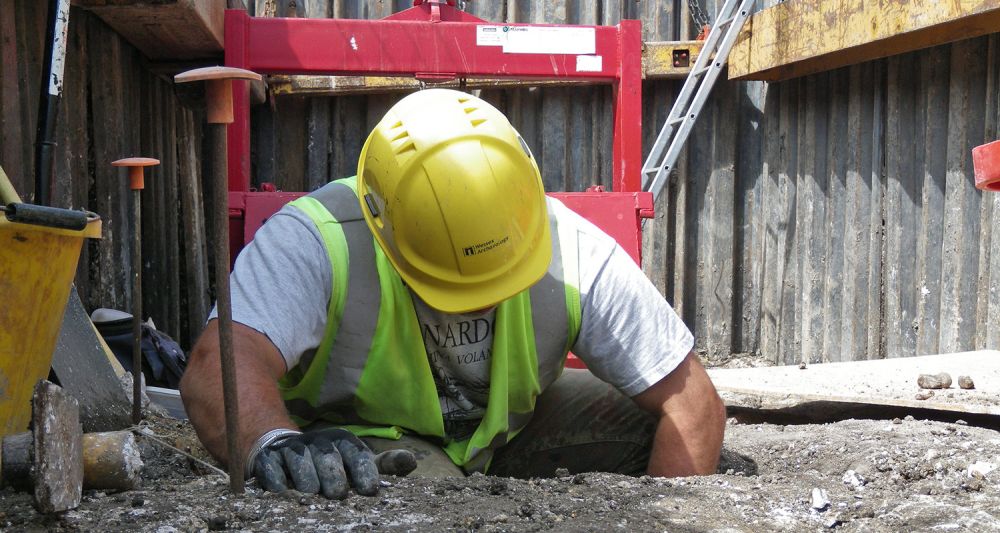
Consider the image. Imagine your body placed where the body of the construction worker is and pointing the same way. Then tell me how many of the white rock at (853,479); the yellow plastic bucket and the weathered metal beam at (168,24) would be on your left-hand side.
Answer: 1

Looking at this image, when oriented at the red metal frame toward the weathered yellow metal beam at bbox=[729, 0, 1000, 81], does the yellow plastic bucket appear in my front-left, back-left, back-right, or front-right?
back-right

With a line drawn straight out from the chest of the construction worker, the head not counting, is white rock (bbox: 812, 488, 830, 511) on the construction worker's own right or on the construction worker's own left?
on the construction worker's own left

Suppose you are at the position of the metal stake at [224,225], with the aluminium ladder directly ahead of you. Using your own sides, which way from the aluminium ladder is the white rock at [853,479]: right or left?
right

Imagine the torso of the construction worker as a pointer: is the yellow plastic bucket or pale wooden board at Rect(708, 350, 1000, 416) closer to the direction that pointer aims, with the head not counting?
the yellow plastic bucket

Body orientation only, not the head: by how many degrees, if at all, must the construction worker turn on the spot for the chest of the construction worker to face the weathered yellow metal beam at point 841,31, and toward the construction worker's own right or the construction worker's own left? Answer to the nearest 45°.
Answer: approximately 135° to the construction worker's own left

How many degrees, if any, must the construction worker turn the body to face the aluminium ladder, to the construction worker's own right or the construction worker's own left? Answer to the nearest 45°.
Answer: approximately 135° to the construction worker's own left

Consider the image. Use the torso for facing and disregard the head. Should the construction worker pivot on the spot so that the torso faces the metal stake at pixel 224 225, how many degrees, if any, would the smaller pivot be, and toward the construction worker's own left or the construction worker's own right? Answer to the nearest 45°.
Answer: approximately 45° to the construction worker's own right

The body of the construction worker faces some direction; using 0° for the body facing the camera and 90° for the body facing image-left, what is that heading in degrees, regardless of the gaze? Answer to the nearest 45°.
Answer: approximately 0°

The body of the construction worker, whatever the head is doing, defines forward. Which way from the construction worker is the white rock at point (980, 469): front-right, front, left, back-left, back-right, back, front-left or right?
left

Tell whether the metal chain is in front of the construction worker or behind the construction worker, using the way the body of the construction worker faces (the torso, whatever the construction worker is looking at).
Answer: behind

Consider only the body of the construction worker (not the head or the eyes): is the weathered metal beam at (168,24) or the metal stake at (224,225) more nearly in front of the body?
the metal stake
